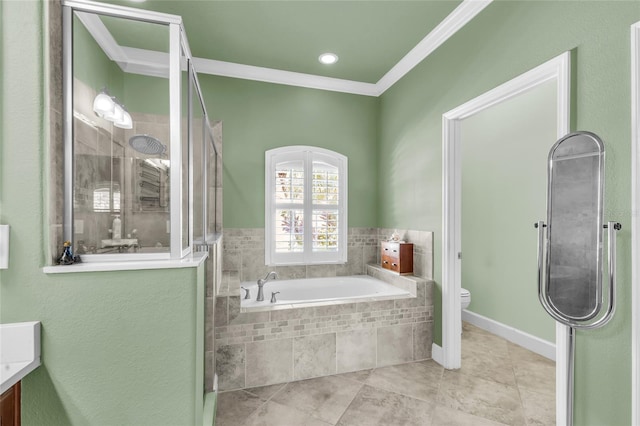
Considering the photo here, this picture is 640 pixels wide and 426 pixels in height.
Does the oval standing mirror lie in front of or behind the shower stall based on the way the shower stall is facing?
in front

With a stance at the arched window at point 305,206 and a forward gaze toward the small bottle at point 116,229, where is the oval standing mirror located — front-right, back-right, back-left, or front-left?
front-left

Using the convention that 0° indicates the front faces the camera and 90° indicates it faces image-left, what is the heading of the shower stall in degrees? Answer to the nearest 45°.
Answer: approximately 270°

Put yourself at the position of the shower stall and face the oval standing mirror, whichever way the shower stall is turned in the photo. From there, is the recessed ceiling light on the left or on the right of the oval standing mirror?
left

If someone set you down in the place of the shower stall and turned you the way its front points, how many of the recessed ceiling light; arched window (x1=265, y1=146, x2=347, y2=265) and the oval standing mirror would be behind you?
0

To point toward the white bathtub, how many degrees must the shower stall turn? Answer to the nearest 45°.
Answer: approximately 45° to its left
